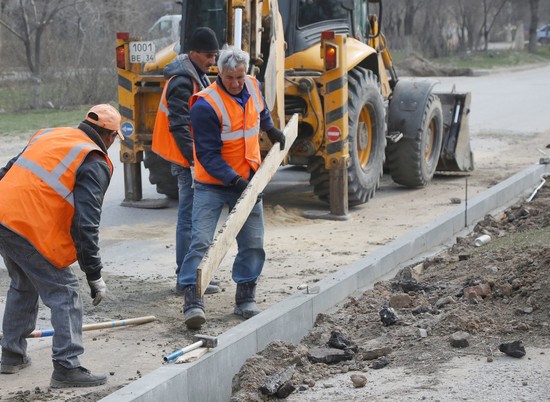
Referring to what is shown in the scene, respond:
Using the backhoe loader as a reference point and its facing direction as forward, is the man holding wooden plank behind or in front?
behind

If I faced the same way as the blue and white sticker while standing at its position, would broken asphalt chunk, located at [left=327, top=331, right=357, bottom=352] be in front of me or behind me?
in front

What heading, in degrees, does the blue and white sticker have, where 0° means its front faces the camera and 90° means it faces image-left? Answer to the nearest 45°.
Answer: approximately 0°

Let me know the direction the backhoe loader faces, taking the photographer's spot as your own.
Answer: facing away from the viewer and to the right of the viewer

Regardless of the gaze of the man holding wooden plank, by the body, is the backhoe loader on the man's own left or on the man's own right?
on the man's own left

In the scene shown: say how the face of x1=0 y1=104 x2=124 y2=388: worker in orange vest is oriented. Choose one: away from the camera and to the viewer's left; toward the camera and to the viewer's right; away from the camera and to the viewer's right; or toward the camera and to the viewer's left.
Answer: away from the camera and to the viewer's right

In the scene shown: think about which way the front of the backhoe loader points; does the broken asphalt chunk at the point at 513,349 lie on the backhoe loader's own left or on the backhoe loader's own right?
on the backhoe loader's own right
